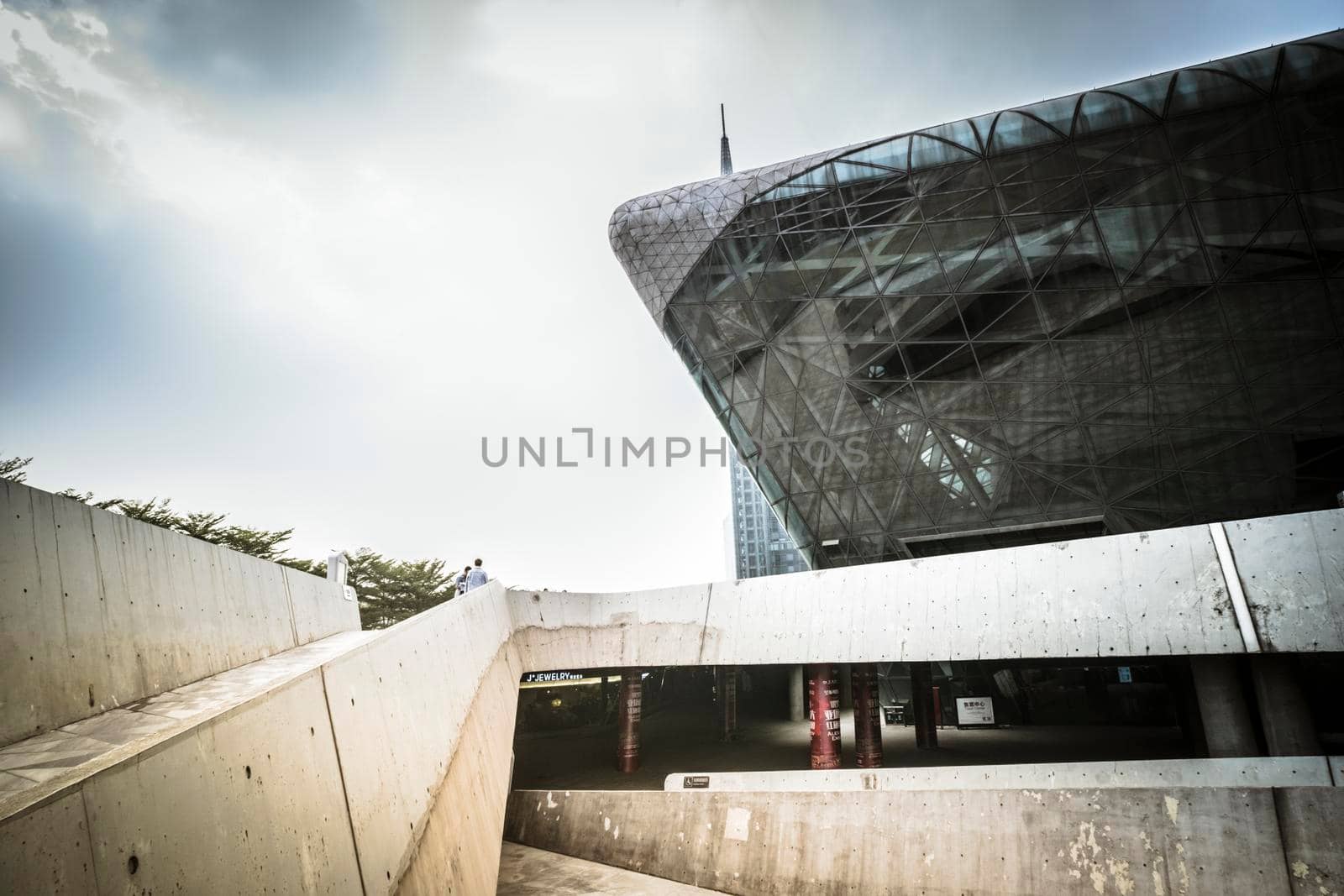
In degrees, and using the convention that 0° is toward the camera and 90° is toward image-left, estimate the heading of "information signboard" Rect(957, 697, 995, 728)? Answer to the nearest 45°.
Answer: approximately 0°

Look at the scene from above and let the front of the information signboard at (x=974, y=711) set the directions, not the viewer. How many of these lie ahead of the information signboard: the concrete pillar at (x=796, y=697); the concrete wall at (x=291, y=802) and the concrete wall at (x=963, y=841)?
2

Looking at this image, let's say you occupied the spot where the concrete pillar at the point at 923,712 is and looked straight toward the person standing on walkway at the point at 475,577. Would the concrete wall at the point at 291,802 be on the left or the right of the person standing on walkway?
left

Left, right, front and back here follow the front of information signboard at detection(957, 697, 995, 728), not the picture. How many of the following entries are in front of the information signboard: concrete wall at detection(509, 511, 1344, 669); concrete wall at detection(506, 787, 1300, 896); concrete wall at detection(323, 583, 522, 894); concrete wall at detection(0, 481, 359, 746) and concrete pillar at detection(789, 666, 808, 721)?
4

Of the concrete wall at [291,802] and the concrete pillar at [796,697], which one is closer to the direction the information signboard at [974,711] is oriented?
the concrete wall

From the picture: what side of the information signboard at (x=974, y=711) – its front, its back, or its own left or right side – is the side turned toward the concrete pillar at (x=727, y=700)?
right

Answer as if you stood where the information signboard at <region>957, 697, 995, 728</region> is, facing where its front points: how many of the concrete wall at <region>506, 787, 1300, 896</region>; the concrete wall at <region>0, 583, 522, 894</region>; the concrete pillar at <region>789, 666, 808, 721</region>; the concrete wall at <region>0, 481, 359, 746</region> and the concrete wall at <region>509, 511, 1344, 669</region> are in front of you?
4
